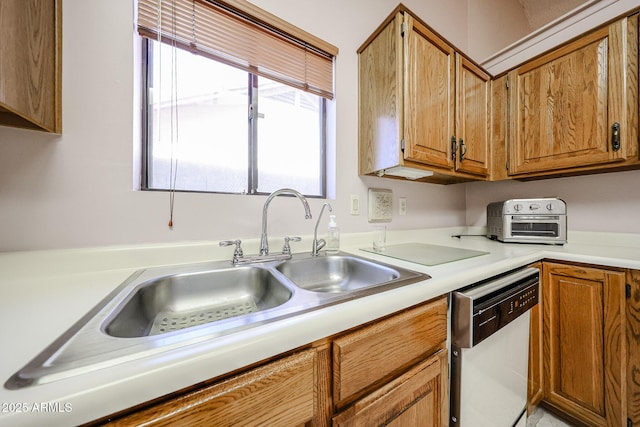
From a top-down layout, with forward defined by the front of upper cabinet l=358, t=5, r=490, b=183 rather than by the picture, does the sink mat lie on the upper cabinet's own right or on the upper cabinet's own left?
on the upper cabinet's own right

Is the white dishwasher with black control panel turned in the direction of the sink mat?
no

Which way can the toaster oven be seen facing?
toward the camera

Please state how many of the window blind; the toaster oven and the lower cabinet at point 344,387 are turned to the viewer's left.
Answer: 0

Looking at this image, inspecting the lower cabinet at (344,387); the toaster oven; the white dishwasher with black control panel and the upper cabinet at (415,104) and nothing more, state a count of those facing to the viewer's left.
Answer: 0

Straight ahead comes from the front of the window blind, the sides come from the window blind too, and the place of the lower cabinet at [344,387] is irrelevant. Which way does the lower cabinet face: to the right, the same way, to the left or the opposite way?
the same way

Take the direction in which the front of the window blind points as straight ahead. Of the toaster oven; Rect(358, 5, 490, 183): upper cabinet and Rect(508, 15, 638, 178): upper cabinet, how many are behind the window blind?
0

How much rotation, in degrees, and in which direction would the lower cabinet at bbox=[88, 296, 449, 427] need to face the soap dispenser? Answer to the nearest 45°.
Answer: approximately 135° to its left

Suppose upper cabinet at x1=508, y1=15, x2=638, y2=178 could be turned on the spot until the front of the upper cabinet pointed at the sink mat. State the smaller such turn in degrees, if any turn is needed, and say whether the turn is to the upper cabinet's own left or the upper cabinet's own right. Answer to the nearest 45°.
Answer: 0° — it already faces it

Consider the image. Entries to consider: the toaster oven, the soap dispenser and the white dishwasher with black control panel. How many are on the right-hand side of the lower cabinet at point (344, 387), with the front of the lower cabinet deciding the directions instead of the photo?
0

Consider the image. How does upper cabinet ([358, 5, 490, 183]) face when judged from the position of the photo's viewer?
facing the viewer and to the right of the viewer
